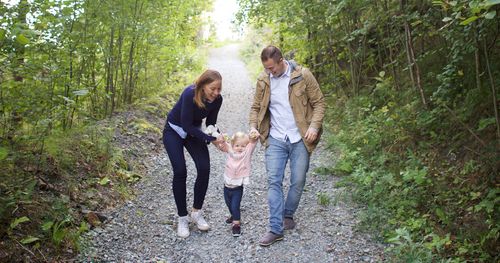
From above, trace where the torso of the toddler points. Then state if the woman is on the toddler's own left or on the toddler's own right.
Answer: on the toddler's own right

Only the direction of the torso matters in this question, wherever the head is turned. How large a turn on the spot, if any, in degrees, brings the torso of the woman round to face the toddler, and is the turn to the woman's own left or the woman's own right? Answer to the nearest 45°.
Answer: approximately 45° to the woman's own left

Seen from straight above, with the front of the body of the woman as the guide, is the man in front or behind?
in front

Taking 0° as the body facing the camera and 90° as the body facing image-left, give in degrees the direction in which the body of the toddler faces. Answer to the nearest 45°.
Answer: approximately 0°

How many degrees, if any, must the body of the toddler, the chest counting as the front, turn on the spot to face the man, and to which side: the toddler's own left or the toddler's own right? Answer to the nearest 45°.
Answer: approximately 90° to the toddler's own left

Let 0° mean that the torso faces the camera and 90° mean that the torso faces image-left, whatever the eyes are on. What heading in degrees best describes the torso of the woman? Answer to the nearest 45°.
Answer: approximately 315°
